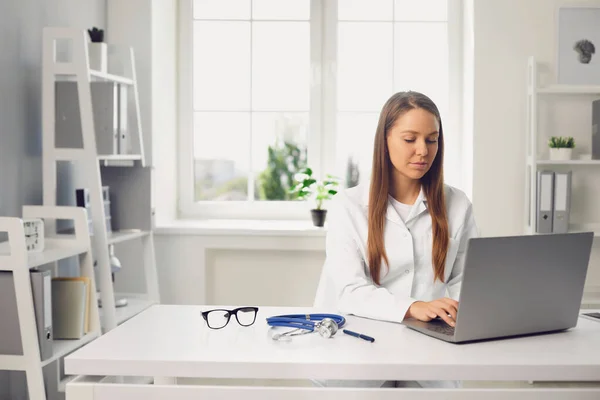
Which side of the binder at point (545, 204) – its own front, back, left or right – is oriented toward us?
front

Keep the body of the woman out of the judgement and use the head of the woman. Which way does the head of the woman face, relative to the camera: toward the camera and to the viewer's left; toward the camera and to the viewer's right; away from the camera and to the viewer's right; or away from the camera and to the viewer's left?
toward the camera and to the viewer's right

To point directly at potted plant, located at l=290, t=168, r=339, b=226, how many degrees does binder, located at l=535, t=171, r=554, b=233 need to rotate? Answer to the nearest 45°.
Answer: approximately 90° to its right

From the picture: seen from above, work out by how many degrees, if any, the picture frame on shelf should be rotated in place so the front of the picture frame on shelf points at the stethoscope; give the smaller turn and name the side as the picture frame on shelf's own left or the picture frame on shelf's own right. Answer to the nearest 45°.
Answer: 0° — it already faces it

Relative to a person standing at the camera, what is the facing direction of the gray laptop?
facing away from the viewer and to the left of the viewer

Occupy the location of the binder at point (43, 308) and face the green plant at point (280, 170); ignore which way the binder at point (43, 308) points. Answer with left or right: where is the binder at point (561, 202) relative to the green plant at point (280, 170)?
right

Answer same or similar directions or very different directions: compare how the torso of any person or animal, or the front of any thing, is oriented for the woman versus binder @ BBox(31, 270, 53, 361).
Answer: same or similar directions

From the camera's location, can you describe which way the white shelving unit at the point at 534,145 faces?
facing the viewer

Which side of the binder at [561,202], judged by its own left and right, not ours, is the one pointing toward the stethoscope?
front

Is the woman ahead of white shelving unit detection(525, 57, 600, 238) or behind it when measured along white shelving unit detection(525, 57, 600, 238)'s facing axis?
ahead

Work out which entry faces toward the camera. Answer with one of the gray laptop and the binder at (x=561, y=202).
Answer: the binder

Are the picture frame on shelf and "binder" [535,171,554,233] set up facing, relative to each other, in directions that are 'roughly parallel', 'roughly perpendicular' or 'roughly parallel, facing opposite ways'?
roughly parallel

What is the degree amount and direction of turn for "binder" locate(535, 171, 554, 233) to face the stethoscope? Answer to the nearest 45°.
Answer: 0° — it already faces it

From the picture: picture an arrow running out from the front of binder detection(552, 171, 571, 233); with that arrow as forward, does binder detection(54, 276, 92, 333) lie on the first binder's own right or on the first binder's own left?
on the first binder's own right
